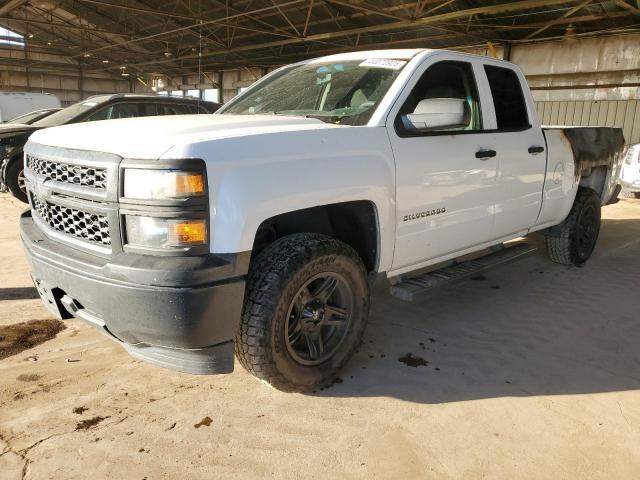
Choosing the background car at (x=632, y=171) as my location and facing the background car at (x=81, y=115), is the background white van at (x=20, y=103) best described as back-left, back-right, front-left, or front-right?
front-right

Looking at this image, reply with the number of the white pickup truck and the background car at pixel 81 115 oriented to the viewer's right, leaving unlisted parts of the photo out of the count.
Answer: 0

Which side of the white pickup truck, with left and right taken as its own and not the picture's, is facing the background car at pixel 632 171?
back

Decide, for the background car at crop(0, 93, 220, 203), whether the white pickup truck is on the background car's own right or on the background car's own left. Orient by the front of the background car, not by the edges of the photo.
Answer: on the background car's own left

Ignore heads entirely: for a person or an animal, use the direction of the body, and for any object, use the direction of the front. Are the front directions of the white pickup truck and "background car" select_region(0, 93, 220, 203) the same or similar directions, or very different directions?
same or similar directions

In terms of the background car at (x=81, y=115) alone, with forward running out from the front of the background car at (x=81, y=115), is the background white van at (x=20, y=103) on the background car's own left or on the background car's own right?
on the background car's own right

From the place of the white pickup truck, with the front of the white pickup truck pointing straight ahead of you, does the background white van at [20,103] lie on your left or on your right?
on your right

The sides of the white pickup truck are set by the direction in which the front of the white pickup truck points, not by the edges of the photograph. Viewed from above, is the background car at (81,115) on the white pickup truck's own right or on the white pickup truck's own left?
on the white pickup truck's own right

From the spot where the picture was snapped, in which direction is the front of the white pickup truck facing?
facing the viewer and to the left of the viewer
